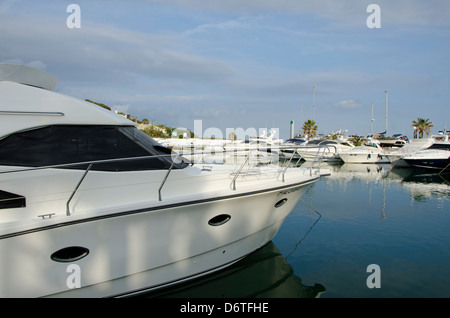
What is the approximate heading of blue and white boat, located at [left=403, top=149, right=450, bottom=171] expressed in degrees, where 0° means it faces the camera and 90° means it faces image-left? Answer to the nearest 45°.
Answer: approximately 90°

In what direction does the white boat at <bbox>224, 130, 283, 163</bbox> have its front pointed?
to the viewer's left

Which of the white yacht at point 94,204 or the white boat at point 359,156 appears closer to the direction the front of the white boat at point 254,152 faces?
the white yacht

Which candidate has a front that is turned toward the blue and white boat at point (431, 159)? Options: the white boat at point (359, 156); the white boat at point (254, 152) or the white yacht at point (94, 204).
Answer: the white yacht

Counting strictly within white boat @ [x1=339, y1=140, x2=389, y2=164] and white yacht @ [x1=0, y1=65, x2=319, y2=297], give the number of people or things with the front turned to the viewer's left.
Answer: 1

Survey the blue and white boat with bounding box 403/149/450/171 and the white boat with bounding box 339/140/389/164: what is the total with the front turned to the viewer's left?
2

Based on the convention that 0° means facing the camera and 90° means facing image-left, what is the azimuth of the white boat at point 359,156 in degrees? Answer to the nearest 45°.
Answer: approximately 90°

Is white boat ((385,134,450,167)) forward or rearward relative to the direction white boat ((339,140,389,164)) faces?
rearward
